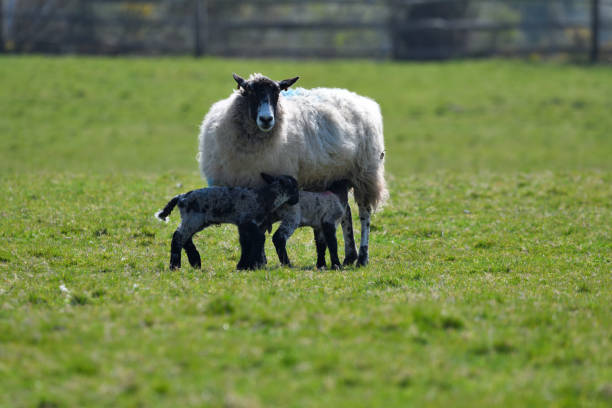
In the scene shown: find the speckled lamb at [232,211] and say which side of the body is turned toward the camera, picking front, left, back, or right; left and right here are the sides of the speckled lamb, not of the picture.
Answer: right

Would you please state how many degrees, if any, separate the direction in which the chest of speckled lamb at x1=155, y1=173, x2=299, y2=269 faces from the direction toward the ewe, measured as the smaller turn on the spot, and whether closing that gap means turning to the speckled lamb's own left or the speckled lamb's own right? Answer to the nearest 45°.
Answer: approximately 45° to the speckled lamb's own left

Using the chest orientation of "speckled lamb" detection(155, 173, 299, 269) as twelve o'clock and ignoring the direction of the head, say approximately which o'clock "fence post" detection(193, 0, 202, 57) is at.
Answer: The fence post is roughly at 9 o'clock from the speckled lamb.

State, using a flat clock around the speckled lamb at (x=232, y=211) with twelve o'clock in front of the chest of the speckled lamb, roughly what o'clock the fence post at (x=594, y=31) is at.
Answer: The fence post is roughly at 10 o'clock from the speckled lamb.
